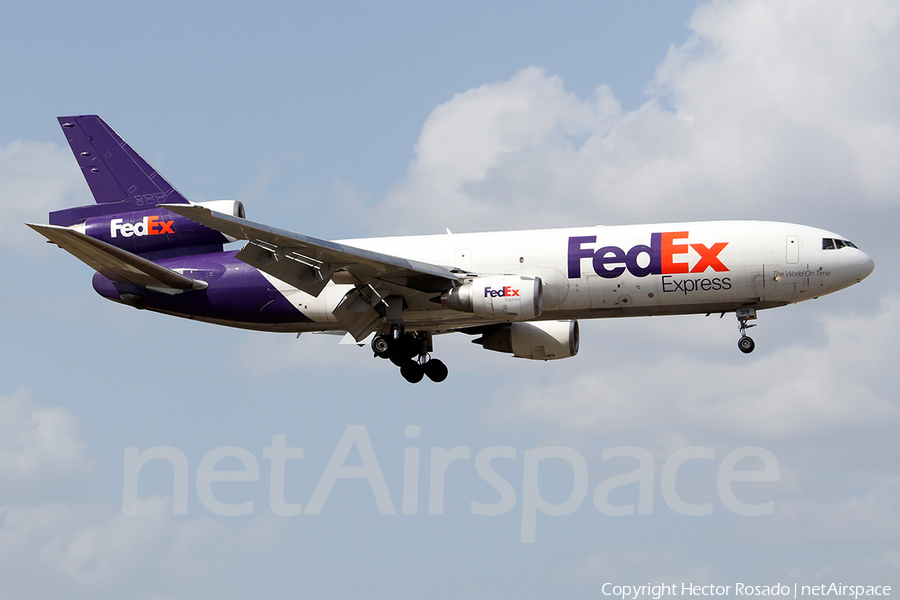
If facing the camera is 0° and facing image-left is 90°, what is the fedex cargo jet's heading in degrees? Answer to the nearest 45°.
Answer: approximately 270°
